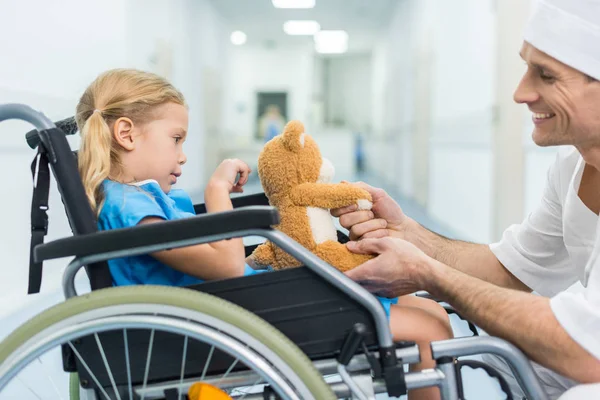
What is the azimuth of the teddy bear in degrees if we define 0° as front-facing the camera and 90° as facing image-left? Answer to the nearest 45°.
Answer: approximately 270°

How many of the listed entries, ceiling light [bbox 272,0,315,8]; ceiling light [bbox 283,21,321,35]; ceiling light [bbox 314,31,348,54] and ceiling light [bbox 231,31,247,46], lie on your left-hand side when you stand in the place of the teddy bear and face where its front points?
4

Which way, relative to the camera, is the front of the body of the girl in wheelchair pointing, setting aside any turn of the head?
to the viewer's right

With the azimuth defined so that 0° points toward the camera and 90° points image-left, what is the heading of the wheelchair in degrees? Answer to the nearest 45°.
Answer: approximately 270°

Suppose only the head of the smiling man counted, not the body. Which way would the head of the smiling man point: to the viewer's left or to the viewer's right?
to the viewer's left

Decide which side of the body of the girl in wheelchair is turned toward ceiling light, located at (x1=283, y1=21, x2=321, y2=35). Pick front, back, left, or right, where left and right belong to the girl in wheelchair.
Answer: left

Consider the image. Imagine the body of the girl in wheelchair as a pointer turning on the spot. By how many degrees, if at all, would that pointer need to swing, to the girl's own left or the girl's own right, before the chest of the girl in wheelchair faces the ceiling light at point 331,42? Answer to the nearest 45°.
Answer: approximately 90° to the girl's own left

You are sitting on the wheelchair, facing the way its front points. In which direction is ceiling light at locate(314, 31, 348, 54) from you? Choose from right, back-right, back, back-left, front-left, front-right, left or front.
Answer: left

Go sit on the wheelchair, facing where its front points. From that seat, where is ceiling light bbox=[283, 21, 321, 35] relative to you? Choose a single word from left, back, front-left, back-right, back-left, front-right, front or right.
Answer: left
